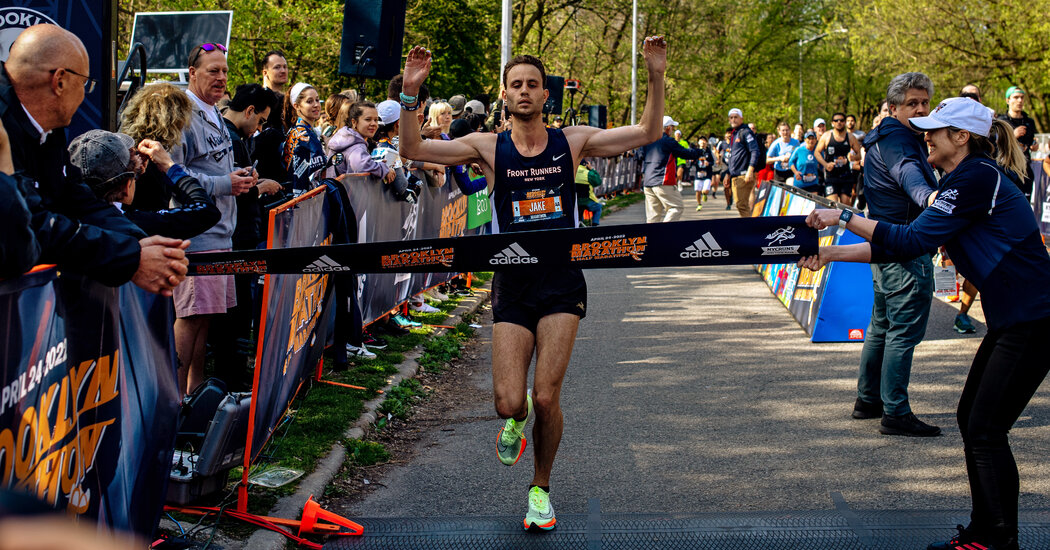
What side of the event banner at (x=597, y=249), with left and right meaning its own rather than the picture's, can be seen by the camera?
front

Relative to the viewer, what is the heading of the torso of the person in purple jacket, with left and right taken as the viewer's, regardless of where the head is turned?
facing to the right of the viewer

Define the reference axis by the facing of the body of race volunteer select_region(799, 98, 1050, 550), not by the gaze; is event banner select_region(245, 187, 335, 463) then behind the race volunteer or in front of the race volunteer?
in front

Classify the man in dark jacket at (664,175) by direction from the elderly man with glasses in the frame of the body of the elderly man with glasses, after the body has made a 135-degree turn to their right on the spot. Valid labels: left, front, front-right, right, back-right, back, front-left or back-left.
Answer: back

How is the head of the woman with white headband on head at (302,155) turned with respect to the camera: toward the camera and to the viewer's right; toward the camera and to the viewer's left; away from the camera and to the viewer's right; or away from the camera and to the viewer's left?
toward the camera and to the viewer's right

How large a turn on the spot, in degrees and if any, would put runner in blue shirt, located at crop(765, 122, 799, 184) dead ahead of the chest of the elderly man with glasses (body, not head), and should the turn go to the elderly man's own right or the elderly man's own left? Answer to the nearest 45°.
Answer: approximately 45° to the elderly man's own left

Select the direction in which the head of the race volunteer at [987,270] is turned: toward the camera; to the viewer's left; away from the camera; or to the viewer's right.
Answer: to the viewer's left

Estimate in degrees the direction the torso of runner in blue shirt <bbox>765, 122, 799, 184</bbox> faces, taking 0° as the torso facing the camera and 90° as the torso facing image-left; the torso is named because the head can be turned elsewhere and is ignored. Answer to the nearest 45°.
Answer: approximately 0°

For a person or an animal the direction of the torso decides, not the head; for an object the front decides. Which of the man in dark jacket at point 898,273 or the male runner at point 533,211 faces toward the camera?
the male runner

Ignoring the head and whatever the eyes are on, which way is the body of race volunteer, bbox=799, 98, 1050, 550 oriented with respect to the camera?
to the viewer's left

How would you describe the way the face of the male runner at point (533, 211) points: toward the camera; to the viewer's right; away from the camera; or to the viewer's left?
toward the camera

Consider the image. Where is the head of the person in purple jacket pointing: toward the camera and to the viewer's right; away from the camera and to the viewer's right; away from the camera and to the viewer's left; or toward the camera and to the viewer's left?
toward the camera and to the viewer's right

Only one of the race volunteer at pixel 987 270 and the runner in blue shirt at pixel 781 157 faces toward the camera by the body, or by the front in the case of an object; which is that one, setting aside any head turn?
the runner in blue shirt
